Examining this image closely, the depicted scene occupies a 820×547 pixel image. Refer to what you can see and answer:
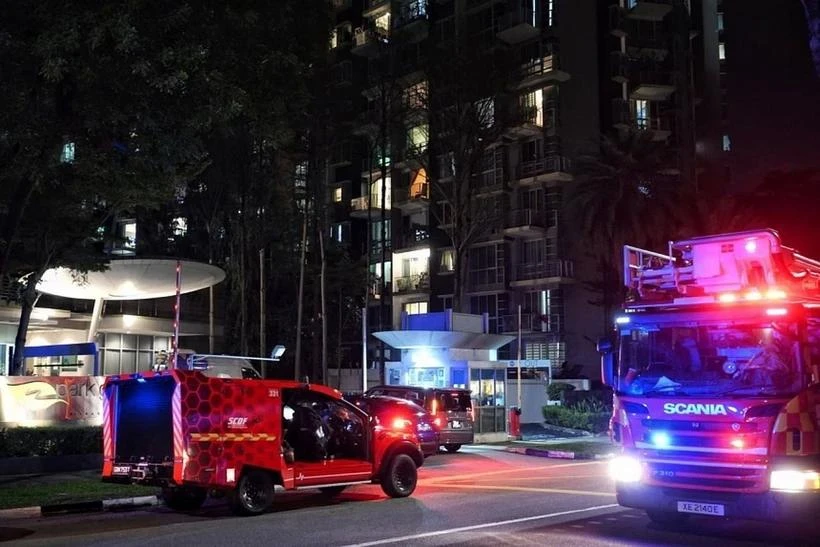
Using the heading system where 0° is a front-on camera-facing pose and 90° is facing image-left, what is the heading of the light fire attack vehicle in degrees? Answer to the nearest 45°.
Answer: approximately 225°

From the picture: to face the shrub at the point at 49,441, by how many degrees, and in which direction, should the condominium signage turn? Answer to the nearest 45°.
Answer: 0° — it already faces it

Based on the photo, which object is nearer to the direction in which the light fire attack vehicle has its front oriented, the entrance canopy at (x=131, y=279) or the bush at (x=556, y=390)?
the bush

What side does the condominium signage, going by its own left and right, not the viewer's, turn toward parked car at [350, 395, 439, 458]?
left

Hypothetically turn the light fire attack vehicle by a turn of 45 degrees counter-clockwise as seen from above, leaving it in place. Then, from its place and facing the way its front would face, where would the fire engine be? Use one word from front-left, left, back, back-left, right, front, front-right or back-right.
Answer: back-right

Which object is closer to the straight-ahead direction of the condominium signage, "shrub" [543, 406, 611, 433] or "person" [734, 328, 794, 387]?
the person

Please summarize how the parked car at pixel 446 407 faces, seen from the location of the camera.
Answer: facing away from the viewer and to the left of the viewer

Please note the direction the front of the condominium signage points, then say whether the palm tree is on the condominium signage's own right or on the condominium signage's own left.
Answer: on the condominium signage's own left

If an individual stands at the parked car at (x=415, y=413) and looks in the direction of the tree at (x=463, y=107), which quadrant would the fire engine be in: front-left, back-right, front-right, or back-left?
back-right
